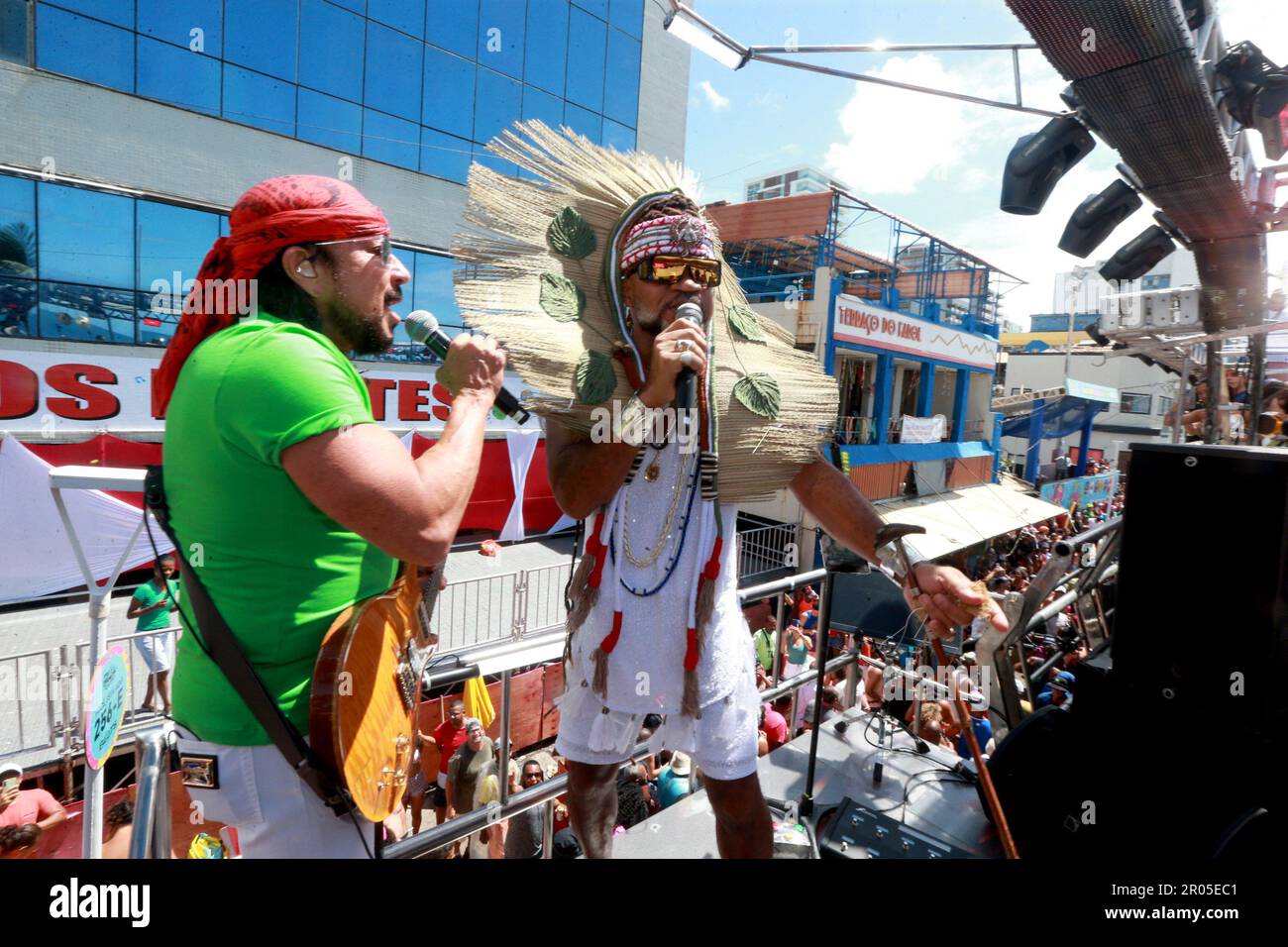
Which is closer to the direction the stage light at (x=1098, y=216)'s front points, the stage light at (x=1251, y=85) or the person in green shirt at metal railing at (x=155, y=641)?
the person in green shirt at metal railing

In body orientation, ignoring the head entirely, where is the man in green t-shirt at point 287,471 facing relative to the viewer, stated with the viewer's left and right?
facing to the right of the viewer

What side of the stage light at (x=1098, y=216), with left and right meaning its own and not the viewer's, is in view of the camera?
left

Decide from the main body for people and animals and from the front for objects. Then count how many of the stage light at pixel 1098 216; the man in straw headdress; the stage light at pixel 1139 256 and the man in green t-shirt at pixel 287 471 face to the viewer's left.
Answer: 2

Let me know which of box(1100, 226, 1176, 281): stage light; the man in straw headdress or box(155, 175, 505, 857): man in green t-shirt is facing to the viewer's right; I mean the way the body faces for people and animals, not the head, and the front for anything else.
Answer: the man in green t-shirt

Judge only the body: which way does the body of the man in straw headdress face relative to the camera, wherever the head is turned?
toward the camera

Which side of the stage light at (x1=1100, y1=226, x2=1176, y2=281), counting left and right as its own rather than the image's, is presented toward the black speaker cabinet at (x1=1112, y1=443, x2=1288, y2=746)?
left

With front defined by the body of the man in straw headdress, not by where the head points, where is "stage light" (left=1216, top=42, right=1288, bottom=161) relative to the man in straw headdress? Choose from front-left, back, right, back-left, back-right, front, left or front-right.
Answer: back-left

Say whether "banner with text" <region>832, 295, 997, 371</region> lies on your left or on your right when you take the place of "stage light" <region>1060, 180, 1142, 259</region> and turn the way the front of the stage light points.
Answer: on your right

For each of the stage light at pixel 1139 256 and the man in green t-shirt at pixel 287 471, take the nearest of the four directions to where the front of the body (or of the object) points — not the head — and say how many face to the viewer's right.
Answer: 1

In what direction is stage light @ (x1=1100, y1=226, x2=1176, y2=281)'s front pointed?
to the viewer's left

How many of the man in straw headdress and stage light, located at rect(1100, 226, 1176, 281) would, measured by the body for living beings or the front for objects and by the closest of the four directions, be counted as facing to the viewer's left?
1

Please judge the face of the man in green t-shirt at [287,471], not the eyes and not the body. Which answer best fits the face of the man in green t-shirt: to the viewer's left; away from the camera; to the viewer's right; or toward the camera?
to the viewer's right

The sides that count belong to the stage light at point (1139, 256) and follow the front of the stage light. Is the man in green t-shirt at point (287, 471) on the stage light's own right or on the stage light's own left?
on the stage light's own left
